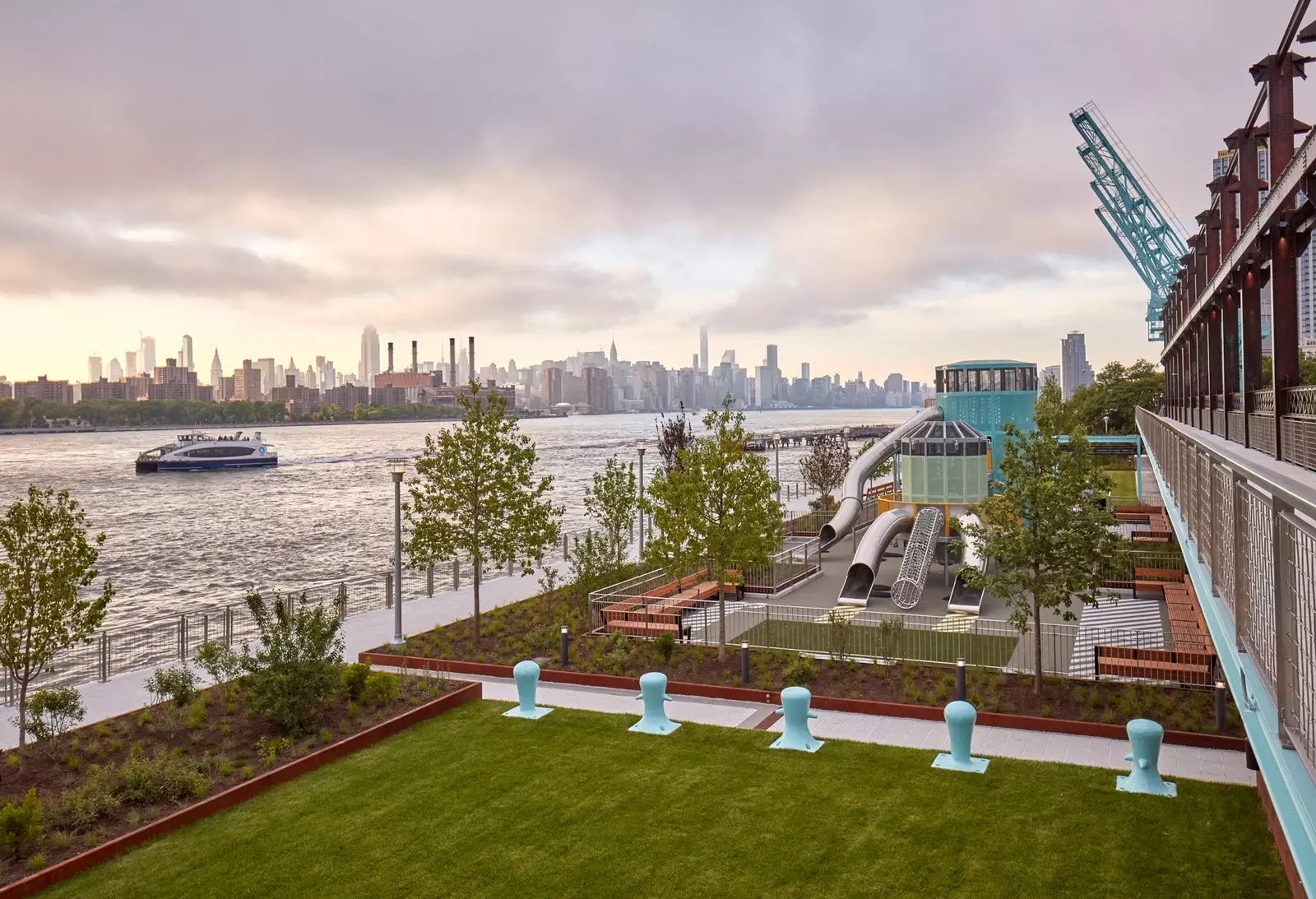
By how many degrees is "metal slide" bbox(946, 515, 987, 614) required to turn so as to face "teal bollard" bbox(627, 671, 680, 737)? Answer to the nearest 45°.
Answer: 0° — it already faces it

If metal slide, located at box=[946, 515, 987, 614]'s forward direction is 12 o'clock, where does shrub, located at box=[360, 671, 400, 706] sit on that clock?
The shrub is roughly at 1 o'clock from the metal slide.

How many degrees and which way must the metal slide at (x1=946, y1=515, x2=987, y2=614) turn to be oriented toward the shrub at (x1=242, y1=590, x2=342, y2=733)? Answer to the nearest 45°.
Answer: approximately 45° to its right

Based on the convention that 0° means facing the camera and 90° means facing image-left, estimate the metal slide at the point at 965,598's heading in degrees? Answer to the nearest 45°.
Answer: approximately 0°
